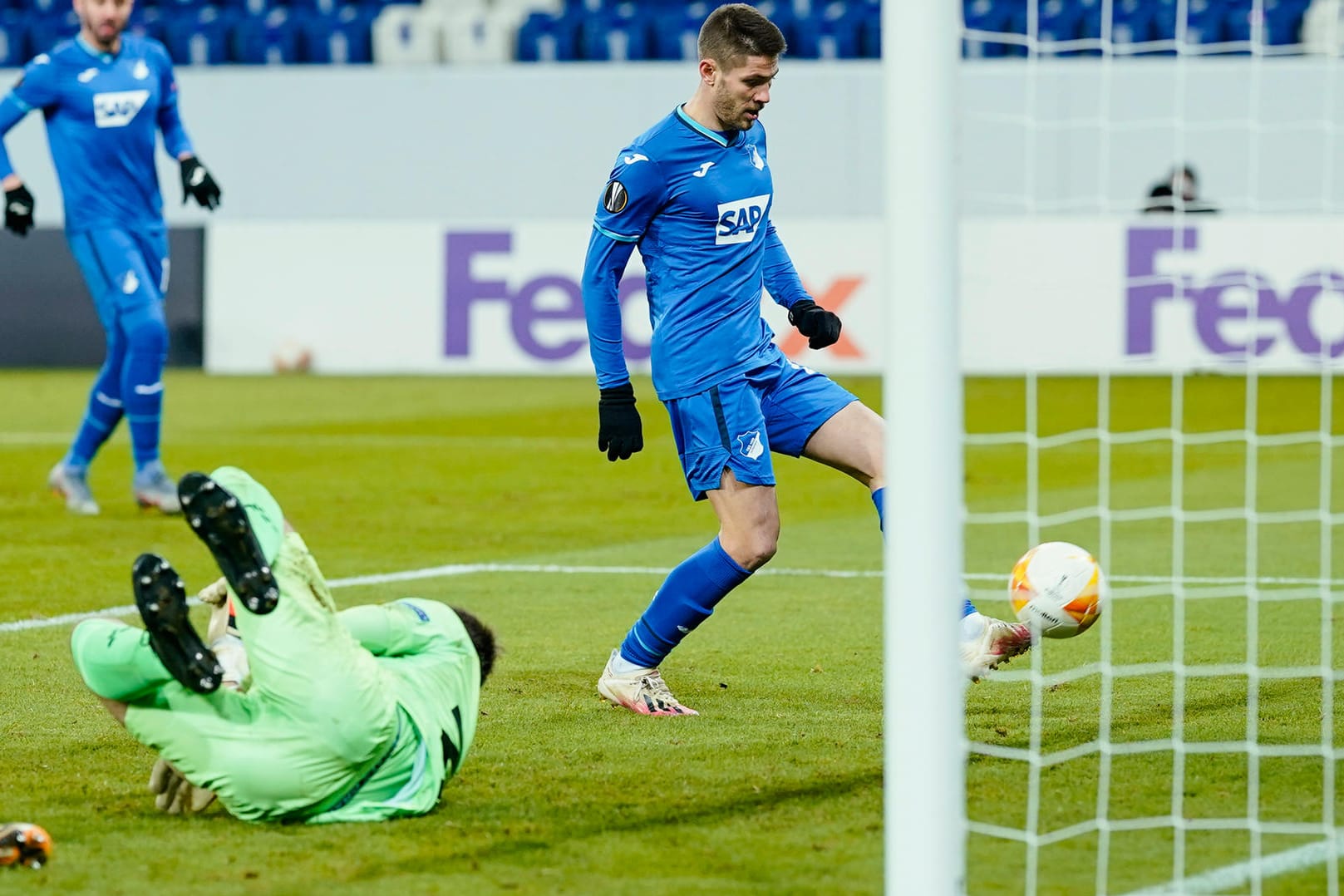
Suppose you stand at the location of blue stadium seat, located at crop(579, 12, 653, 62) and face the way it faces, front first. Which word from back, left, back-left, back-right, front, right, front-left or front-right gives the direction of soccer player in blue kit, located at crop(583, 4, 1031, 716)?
front

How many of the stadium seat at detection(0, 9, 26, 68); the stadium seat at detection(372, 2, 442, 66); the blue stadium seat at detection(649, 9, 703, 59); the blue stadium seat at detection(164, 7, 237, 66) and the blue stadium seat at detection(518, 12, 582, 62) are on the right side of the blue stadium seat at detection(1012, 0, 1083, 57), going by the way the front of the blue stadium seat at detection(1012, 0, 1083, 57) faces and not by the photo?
5

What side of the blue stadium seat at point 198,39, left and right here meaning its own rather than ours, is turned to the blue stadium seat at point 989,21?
left

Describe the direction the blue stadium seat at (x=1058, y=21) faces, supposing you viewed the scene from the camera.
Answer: facing the viewer

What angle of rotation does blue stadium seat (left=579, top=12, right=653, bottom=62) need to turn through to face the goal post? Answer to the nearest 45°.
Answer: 0° — it already faces it

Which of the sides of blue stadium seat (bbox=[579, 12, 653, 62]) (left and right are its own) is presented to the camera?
front

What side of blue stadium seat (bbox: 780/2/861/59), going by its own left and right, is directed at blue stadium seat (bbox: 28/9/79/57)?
right

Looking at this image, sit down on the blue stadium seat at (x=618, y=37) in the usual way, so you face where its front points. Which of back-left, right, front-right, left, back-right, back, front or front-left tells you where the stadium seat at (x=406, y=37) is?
right

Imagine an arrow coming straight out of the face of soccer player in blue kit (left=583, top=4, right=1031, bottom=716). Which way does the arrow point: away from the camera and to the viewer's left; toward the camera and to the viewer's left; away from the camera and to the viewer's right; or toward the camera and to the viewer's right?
toward the camera and to the viewer's right

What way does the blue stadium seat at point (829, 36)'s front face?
toward the camera

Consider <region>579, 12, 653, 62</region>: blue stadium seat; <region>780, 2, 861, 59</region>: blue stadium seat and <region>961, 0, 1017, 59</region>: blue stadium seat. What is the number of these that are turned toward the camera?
3

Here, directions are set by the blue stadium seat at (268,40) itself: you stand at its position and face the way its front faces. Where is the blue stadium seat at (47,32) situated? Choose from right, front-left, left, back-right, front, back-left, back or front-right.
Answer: right

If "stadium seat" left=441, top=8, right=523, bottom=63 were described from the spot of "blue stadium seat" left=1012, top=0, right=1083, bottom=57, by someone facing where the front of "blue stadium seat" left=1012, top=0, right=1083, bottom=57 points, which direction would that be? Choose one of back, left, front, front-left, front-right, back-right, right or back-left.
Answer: right

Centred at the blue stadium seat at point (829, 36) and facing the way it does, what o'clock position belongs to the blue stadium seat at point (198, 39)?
the blue stadium seat at point (198, 39) is roughly at 3 o'clock from the blue stadium seat at point (829, 36).

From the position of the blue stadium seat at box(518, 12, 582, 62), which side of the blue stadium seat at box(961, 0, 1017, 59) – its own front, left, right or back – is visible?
right
